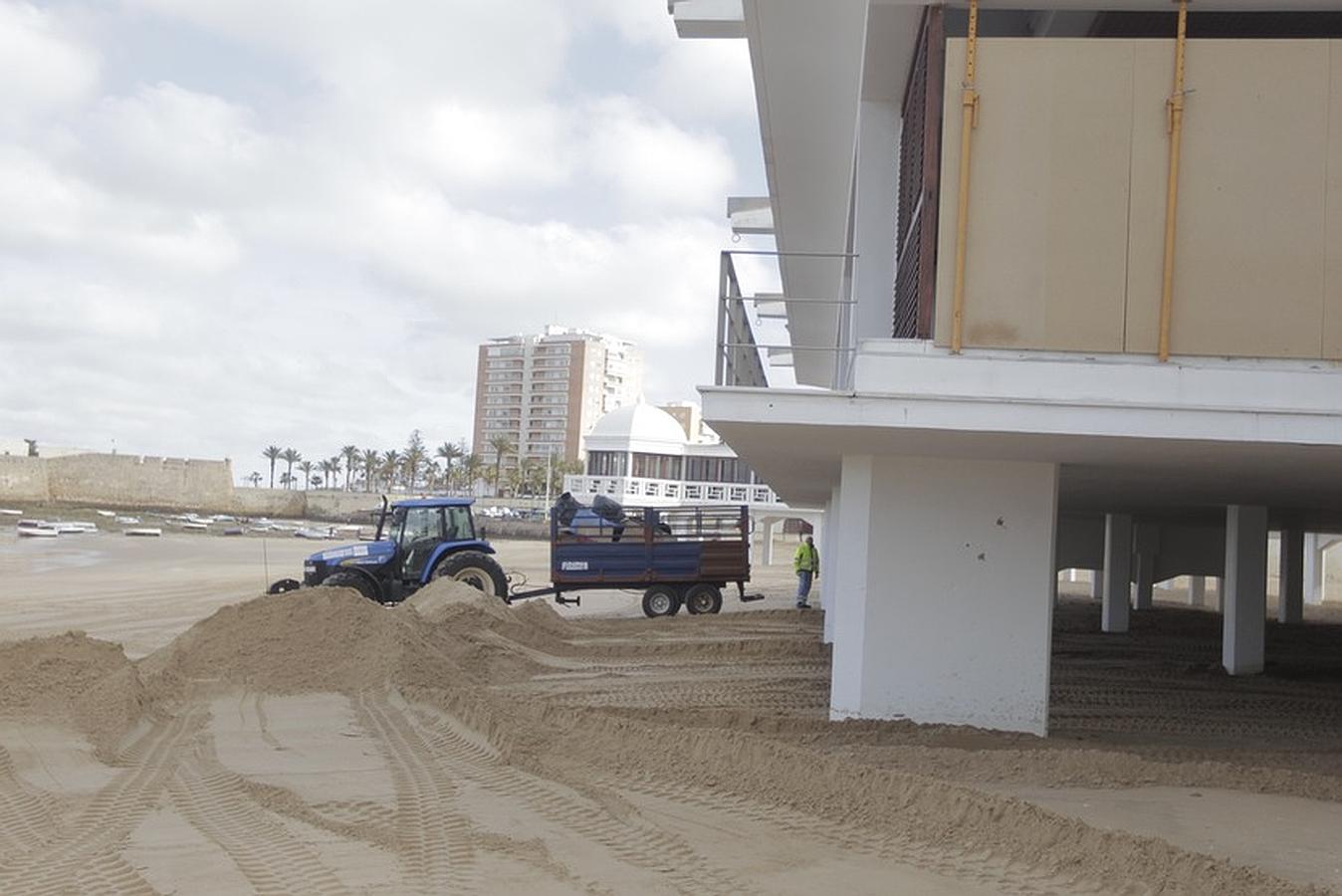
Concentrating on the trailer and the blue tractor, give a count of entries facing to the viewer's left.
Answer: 2

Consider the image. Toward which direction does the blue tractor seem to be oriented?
to the viewer's left

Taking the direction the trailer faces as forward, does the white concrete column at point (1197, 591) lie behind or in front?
behind

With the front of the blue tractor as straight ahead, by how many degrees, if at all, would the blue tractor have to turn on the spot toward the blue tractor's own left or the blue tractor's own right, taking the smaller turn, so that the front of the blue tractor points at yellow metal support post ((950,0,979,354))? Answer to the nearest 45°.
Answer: approximately 90° to the blue tractor's own left

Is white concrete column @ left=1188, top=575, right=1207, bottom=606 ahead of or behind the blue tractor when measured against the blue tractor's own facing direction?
behind

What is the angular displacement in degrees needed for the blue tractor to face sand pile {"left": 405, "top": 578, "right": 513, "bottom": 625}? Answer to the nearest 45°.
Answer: approximately 90° to its left

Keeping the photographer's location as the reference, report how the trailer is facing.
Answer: facing to the left of the viewer

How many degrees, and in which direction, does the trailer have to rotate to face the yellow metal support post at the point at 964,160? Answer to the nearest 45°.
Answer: approximately 90° to its left

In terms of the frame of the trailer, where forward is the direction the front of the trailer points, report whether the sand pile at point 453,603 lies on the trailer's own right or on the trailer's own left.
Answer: on the trailer's own left

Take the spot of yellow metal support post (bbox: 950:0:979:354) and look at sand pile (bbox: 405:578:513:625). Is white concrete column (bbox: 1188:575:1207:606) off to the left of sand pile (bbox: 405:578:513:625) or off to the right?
right

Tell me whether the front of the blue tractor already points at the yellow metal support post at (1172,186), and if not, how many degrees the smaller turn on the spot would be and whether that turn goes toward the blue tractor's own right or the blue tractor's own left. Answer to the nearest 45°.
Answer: approximately 90° to the blue tractor's own left

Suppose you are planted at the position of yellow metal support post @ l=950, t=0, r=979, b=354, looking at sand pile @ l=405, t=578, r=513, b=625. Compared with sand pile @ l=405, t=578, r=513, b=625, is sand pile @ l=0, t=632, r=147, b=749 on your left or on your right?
left

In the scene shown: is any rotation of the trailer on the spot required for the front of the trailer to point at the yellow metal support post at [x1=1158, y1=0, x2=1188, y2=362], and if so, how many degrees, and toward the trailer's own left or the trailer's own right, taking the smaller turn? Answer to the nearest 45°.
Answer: approximately 90° to the trailer's own left

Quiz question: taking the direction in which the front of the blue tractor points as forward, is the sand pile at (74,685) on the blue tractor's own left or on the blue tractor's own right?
on the blue tractor's own left
